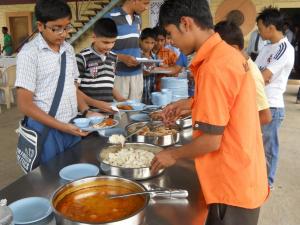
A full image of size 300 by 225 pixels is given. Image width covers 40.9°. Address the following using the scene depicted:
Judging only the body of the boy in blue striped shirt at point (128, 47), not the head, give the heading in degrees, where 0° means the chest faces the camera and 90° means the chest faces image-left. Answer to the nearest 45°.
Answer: approximately 315°

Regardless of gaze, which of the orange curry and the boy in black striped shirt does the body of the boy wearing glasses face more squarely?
the orange curry

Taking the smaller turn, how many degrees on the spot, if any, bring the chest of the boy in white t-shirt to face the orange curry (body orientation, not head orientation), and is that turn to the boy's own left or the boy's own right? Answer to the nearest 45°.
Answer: approximately 90° to the boy's own left

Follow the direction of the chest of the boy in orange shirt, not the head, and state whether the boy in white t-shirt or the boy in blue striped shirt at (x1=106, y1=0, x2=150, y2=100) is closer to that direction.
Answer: the boy in blue striped shirt

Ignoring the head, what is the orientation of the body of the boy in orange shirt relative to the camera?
to the viewer's left

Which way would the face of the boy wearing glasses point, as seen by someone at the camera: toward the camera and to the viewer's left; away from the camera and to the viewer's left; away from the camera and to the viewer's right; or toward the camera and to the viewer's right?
toward the camera and to the viewer's right

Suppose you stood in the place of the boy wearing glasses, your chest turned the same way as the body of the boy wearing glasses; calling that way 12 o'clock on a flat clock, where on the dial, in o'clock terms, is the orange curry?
The orange curry is roughly at 1 o'clock from the boy wearing glasses.

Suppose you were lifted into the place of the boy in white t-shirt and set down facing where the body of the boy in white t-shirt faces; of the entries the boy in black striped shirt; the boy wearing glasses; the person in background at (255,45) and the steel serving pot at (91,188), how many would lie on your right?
1

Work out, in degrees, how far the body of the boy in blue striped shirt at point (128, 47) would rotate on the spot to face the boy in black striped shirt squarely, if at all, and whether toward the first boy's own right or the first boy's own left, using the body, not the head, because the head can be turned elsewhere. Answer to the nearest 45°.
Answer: approximately 45° to the first boy's own right

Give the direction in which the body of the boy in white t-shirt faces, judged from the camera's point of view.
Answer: to the viewer's left

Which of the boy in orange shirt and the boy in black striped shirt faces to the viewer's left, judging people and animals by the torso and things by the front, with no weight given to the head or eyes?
the boy in orange shirt

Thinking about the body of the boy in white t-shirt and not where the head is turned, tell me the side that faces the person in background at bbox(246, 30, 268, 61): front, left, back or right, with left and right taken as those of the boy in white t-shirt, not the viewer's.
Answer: right
